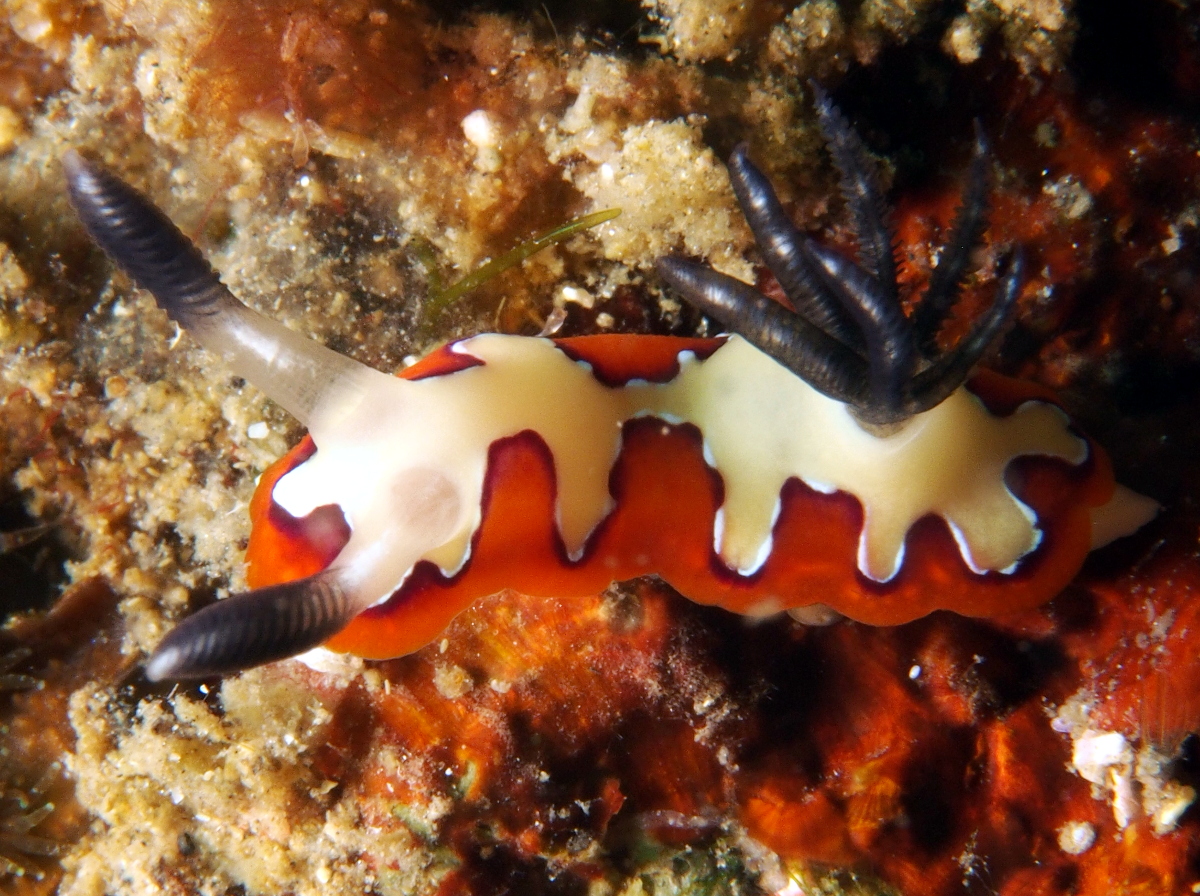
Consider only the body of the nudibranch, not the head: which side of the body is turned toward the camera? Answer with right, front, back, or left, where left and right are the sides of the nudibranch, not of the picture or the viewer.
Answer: left
